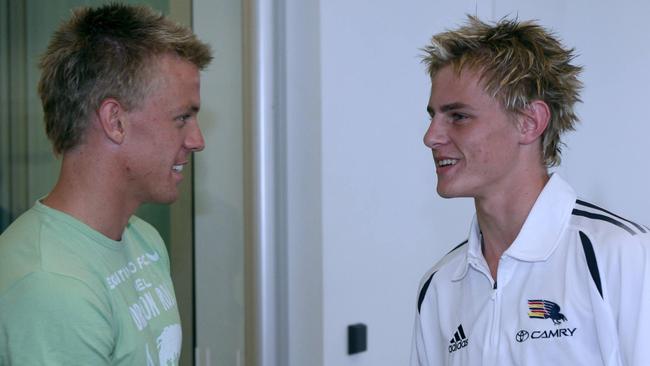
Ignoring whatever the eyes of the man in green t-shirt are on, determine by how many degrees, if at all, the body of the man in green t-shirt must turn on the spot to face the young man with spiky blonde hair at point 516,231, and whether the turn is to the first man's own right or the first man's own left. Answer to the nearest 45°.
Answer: approximately 45° to the first man's own left

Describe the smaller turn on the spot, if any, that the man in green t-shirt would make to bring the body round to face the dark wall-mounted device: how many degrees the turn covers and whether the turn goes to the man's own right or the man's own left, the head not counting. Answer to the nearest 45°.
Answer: approximately 90° to the man's own left

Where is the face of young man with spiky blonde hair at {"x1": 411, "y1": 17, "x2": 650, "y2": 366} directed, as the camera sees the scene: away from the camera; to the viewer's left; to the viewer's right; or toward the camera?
to the viewer's left

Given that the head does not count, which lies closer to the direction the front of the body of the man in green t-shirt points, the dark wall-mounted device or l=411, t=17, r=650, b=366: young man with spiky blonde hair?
the young man with spiky blonde hair

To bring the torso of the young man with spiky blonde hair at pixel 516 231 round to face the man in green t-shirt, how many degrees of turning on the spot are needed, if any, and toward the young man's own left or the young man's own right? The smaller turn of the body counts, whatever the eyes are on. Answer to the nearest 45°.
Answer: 0° — they already face them

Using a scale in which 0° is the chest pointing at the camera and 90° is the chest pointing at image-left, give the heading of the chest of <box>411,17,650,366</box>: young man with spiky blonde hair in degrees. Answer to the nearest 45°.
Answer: approximately 45°

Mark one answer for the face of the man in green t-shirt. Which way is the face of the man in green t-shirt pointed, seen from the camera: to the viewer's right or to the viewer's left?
to the viewer's right

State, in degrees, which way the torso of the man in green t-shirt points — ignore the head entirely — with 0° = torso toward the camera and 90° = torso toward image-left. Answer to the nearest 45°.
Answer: approximately 315°

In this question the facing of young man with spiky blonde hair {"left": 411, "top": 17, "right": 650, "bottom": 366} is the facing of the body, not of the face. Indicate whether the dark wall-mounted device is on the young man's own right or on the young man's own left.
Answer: on the young man's own right

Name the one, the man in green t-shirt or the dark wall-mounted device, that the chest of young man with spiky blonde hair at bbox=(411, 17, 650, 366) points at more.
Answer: the man in green t-shirt
